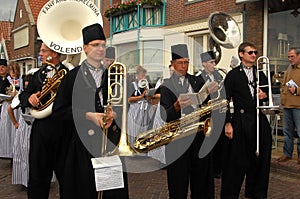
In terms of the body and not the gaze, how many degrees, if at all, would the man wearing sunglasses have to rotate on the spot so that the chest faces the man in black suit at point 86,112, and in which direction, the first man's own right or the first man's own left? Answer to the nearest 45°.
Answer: approximately 90° to the first man's own right

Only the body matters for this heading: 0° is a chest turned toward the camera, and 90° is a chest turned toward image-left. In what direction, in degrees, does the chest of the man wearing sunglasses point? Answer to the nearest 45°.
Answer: approximately 315°

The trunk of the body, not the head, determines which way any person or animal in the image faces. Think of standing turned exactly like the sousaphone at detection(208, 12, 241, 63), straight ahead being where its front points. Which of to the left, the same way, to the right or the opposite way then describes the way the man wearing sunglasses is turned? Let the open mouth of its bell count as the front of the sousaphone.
the same way

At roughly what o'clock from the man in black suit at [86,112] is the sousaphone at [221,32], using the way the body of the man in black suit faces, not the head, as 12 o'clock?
The sousaphone is roughly at 9 o'clock from the man in black suit.

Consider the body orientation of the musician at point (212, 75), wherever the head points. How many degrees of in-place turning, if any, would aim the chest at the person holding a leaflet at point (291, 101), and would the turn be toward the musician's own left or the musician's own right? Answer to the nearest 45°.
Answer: approximately 90° to the musician's own left

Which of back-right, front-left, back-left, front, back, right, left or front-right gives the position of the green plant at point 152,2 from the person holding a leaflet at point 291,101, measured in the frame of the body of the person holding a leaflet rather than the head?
right

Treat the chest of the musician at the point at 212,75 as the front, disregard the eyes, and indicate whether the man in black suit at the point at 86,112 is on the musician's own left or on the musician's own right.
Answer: on the musician's own right

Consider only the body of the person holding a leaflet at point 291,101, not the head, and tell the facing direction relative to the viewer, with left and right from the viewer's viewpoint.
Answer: facing the viewer and to the left of the viewer

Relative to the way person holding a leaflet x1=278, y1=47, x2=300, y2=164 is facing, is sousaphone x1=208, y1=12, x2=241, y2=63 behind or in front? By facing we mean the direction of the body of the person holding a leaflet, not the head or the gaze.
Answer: in front

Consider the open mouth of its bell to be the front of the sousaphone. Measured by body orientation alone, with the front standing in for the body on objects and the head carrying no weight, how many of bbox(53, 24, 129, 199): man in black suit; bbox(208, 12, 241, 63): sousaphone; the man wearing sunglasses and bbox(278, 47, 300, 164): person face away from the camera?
0

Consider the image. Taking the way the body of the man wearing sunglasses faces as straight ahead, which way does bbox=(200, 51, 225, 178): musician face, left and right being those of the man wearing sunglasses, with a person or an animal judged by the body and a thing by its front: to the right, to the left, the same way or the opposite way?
the same way

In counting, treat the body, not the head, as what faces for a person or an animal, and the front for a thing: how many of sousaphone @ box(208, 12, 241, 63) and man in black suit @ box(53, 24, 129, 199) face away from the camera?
0

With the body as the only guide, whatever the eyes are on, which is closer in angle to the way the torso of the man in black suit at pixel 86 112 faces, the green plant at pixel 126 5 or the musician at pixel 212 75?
the musician

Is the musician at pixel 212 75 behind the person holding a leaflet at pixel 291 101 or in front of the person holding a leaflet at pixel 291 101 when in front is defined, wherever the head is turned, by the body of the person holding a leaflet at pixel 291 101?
in front

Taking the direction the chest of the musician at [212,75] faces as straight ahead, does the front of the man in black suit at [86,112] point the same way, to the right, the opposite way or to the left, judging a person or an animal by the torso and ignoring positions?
the same way
